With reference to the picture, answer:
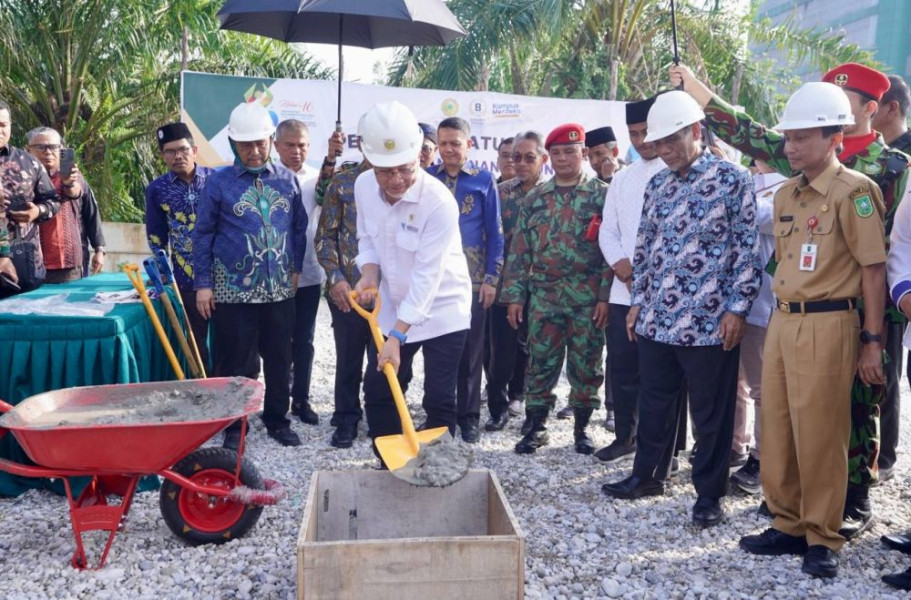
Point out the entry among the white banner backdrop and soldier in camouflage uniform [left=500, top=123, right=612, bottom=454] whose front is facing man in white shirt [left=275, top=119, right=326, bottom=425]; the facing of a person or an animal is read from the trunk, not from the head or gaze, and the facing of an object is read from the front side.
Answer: the white banner backdrop

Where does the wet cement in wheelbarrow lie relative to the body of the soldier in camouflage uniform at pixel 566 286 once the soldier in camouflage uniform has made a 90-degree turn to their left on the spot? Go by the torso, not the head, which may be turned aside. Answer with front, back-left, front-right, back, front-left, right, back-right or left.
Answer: back-right

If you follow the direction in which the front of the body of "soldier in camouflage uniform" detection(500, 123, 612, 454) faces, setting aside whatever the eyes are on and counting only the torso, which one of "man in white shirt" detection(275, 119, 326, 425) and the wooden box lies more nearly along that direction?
the wooden box

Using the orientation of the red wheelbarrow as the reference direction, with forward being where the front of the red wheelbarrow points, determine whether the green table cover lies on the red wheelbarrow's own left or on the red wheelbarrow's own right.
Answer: on the red wheelbarrow's own left

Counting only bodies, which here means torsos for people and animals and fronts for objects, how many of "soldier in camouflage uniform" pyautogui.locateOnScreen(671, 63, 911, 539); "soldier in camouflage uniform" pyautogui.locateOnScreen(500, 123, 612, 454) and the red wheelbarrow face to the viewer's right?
1

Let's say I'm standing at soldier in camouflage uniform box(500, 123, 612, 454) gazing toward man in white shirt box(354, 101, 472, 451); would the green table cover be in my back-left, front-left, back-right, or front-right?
front-right

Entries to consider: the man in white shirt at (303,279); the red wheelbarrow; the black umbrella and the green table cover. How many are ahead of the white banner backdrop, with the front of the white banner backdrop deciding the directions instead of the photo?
4

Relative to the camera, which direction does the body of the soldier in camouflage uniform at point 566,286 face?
toward the camera

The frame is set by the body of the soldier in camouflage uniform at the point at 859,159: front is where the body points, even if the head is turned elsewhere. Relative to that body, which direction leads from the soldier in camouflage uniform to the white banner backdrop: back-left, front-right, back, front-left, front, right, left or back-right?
right

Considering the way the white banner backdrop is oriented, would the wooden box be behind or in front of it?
in front

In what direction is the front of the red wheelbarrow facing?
to the viewer's right

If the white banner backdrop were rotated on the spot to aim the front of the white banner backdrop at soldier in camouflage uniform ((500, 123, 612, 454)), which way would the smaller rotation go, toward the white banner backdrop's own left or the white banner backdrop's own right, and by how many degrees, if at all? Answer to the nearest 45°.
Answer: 0° — it already faces them

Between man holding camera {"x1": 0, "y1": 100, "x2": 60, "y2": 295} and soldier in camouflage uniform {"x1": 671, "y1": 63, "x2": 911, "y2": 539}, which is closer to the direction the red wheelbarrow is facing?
the soldier in camouflage uniform
